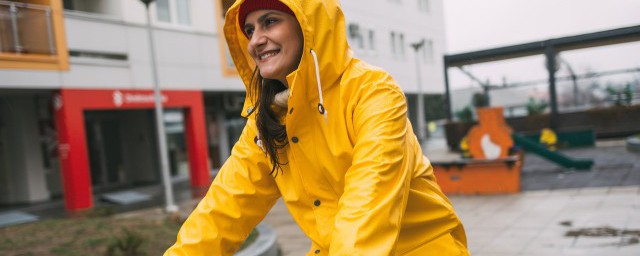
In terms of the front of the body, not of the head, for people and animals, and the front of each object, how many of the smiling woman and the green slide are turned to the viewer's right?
1

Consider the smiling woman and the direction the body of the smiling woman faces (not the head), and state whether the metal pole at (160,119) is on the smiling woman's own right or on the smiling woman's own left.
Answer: on the smiling woman's own right

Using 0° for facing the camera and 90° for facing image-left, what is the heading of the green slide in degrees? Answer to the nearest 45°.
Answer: approximately 270°

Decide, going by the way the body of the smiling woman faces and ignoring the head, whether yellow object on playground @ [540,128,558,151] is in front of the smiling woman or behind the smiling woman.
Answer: behind

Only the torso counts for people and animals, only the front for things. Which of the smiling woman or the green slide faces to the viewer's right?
the green slide

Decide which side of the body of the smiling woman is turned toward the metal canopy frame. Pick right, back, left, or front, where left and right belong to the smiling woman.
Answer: back
